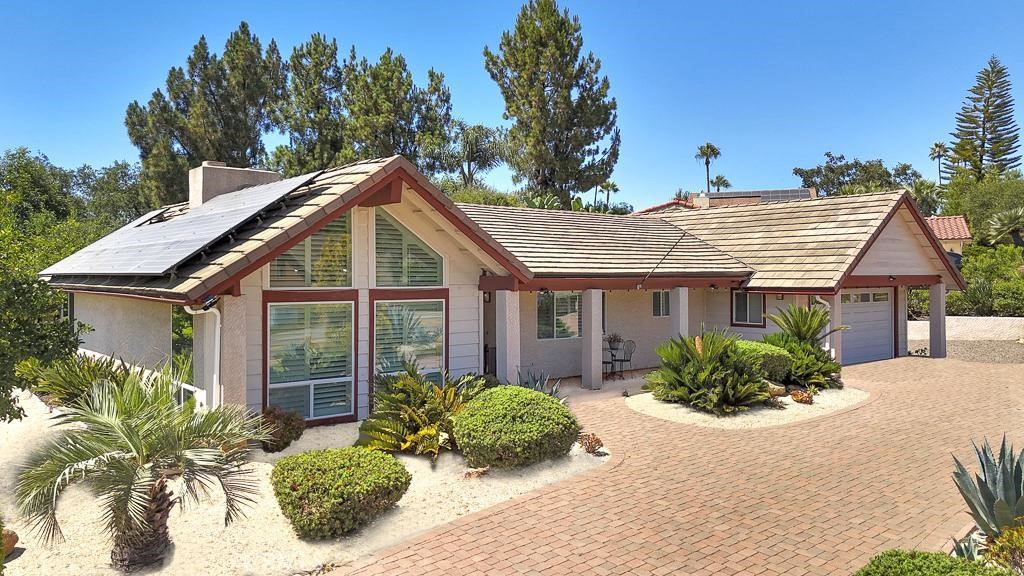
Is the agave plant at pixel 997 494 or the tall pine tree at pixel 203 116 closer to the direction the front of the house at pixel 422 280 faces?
the agave plant

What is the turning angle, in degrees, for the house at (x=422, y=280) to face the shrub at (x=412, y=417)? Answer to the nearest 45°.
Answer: approximately 45° to its right

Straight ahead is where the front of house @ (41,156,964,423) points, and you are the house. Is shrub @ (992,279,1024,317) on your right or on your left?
on your left

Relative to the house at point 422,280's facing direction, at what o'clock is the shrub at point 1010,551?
The shrub is roughly at 12 o'clock from the house.

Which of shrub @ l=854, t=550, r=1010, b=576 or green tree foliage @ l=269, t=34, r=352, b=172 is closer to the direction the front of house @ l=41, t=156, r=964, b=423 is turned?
the shrub

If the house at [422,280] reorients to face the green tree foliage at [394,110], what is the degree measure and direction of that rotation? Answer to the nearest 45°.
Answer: approximately 135° to its left

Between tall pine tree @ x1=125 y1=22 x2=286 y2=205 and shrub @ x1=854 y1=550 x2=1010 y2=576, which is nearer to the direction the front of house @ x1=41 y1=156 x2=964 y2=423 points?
the shrub

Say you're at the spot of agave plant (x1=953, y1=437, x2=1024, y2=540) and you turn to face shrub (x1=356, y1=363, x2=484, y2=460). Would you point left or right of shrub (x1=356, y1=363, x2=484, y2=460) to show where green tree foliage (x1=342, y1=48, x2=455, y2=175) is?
right

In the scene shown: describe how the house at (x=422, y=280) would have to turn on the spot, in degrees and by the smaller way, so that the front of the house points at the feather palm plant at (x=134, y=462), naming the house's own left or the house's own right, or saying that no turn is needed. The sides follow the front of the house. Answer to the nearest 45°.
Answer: approximately 45° to the house's own right

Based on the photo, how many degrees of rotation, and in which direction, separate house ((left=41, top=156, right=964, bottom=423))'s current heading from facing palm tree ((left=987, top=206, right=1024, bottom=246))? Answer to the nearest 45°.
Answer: approximately 90° to its left

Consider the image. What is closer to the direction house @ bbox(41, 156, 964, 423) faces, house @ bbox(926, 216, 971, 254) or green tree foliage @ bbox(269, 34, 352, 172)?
the house

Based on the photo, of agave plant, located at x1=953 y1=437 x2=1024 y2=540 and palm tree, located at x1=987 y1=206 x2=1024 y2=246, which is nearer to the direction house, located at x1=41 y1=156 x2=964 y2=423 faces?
the agave plant

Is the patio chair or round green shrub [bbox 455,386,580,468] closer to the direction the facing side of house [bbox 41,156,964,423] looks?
the round green shrub

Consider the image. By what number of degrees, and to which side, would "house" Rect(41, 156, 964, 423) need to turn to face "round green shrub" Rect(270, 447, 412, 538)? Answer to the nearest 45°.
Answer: approximately 45° to its right
